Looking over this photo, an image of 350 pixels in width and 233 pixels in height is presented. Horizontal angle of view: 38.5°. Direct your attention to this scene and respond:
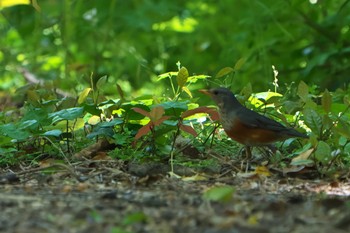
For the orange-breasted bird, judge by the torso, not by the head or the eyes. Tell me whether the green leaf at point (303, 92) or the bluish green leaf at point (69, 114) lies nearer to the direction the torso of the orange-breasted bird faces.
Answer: the bluish green leaf

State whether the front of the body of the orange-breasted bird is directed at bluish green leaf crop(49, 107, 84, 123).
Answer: yes

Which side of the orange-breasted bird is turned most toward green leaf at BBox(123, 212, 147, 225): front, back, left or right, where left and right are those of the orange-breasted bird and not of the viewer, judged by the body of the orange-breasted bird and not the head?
left

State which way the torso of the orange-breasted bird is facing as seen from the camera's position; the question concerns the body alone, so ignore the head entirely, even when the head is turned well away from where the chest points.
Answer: to the viewer's left

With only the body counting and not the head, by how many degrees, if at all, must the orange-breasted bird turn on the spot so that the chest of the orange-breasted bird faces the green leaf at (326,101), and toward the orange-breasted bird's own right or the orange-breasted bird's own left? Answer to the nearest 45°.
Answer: approximately 180°
